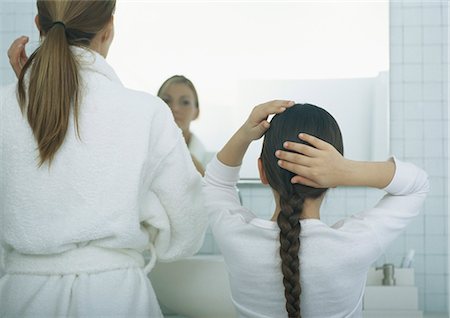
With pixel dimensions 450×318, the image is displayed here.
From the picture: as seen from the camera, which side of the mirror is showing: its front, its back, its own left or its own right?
front

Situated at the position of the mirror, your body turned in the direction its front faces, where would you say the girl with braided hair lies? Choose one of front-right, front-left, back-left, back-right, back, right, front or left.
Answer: front

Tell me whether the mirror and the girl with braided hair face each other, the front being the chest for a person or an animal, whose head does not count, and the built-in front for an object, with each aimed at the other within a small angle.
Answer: yes

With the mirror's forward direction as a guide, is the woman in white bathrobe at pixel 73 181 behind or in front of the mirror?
in front

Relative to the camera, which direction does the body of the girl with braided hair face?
away from the camera

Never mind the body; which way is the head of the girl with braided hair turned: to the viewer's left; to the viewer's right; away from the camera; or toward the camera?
away from the camera

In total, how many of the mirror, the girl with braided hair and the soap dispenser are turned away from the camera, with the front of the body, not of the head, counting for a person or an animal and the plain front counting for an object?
1

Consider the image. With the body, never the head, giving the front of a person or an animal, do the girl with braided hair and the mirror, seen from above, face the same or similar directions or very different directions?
very different directions
